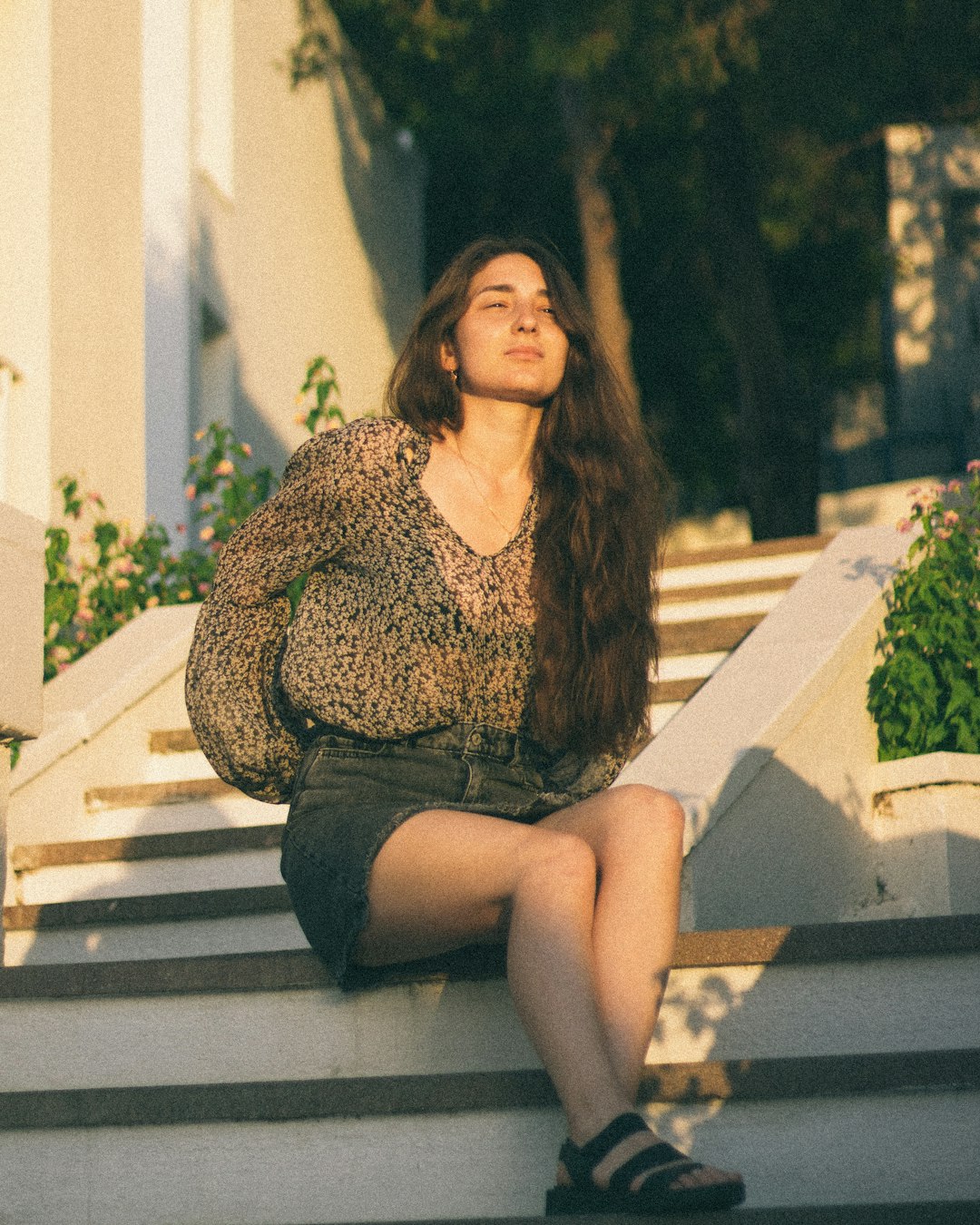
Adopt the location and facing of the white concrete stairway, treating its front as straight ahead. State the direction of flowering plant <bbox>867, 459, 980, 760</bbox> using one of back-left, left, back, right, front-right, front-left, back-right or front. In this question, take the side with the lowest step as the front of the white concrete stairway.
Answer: back-left

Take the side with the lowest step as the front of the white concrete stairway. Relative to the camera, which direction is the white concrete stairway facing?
toward the camera

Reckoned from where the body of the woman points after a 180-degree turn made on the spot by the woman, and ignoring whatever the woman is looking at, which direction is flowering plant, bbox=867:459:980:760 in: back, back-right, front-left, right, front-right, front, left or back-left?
right

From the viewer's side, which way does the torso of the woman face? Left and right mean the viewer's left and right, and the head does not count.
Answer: facing the viewer and to the right of the viewer

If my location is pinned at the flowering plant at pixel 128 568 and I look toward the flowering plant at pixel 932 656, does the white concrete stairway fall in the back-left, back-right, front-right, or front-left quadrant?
front-right
